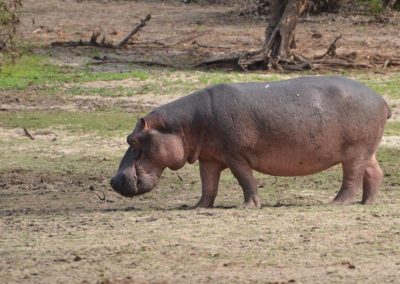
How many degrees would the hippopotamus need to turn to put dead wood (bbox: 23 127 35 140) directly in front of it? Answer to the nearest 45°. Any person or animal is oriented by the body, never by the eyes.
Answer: approximately 45° to its right

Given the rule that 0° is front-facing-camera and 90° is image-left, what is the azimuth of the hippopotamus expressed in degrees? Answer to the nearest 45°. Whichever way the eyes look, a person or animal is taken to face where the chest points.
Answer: approximately 90°

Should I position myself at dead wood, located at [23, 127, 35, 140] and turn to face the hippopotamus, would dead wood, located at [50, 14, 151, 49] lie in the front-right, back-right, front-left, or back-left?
back-left
